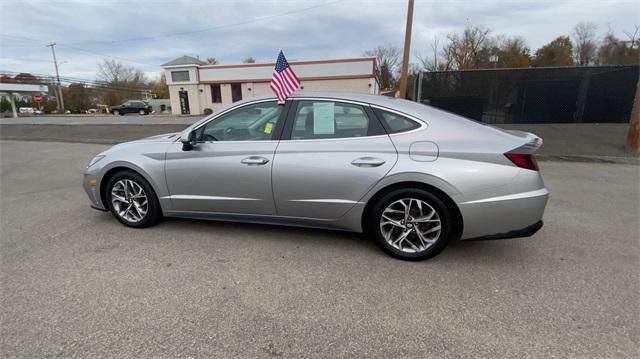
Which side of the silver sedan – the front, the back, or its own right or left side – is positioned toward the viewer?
left

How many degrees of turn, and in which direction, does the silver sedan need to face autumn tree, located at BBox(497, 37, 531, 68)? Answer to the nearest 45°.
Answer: approximately 135° to its right

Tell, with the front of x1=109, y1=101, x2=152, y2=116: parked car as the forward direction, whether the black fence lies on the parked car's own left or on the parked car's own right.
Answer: on the parked car's own left

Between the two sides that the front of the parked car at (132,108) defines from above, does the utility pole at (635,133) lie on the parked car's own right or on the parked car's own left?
on the parked car's own left

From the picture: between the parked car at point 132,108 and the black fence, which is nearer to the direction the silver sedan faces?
the parked car

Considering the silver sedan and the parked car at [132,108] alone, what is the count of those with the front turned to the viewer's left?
2

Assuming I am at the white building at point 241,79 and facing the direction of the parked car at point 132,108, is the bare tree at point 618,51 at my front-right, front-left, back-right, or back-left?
back-right

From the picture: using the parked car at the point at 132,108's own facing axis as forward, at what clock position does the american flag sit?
The american flag is roughly at 9 o'clock from the parked car.

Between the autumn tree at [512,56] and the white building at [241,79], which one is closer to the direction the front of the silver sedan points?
the white building

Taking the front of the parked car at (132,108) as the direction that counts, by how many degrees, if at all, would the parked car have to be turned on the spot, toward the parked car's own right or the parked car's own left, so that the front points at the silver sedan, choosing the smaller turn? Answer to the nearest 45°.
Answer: approximately 90° to the parked car's own left

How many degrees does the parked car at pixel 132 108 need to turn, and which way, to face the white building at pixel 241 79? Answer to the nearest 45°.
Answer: approximately 135° to its left

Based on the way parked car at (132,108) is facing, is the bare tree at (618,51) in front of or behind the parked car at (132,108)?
behind

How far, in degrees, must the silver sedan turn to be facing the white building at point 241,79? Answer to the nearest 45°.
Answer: approximately 90° to its right

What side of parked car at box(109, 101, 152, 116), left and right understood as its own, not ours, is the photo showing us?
left
